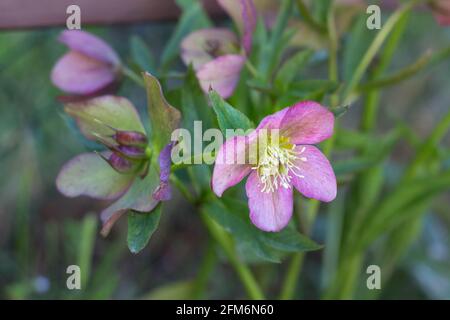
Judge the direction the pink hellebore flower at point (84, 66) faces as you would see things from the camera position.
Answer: facing to the left of the viewer
